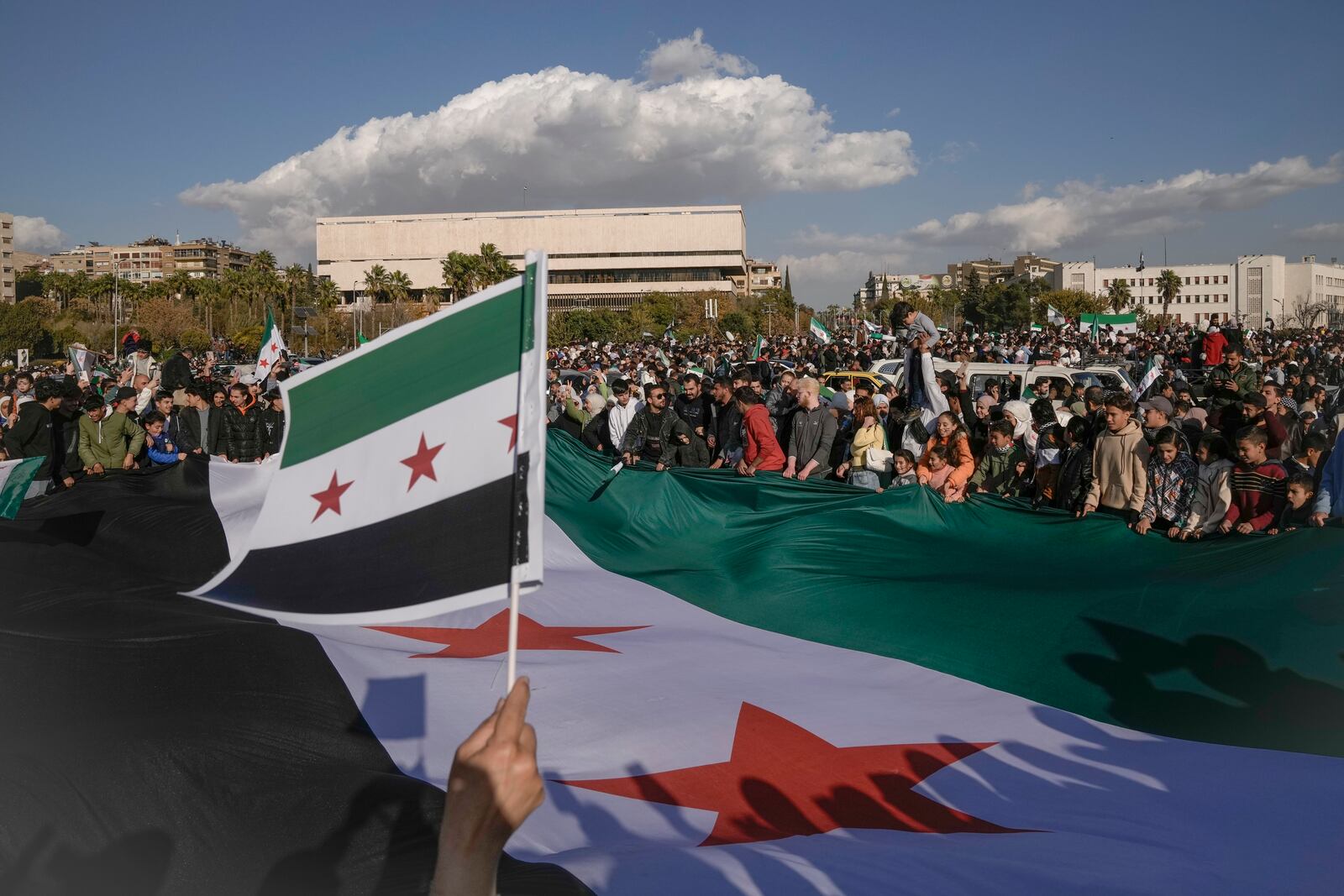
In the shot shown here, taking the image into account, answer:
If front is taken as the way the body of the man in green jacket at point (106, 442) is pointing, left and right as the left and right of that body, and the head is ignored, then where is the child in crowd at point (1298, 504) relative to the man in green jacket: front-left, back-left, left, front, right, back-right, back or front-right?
front-left

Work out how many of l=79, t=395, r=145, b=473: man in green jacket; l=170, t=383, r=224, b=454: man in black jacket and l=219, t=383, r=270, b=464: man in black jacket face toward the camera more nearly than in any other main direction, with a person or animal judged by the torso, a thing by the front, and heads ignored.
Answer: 3

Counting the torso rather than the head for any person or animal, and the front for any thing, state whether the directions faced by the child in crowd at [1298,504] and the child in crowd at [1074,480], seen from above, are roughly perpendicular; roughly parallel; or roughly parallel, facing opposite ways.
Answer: roughly parallel

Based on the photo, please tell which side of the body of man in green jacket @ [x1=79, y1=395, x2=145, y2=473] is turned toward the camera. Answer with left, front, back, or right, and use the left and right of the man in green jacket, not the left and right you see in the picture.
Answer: front

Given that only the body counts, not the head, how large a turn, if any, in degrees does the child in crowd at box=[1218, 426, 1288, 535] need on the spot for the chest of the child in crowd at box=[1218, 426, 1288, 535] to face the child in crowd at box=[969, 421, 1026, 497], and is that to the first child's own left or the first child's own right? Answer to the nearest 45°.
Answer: approximately 90° to the first child's own right

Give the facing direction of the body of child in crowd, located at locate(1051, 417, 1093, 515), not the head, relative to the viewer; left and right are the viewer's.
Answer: facing the viewer and to the left of the viewer

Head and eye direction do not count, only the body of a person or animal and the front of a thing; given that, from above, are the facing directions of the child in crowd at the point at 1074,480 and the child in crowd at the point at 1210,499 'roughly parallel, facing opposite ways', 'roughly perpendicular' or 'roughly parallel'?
roughly parallel

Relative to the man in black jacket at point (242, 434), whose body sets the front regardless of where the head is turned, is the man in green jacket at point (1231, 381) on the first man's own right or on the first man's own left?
on the first man's own left

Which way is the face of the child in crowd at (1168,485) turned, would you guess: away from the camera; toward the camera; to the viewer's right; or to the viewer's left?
toward the camera

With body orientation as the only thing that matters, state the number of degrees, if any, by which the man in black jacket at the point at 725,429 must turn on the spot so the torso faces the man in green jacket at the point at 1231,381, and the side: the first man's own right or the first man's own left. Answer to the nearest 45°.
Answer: approximately 180°

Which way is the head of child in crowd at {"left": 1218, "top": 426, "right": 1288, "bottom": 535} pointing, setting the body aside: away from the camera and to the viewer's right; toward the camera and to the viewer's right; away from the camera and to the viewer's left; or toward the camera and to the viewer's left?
toward the camera and to the viewer's left
